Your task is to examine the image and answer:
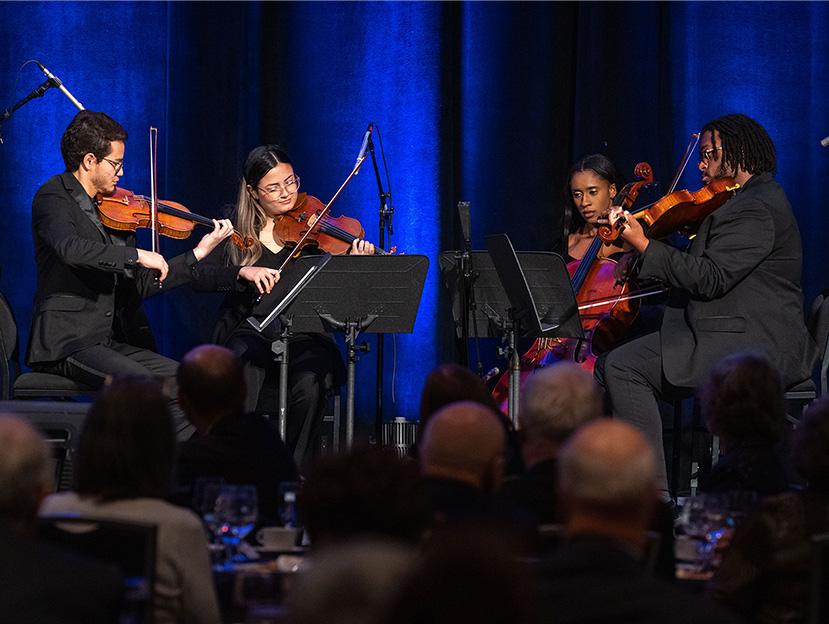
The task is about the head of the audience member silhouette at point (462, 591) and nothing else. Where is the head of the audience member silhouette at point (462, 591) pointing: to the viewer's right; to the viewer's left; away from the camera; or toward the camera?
away from the camera

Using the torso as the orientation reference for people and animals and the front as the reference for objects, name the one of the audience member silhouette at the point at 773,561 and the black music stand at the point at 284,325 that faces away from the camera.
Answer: the audience member silhouette

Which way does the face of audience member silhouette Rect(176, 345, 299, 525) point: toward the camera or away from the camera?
away from the camera

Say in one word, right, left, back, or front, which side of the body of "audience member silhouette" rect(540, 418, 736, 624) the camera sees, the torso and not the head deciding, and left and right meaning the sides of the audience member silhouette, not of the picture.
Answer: back

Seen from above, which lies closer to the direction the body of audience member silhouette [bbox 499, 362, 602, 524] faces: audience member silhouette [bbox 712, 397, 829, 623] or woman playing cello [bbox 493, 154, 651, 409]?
the woman playing cello

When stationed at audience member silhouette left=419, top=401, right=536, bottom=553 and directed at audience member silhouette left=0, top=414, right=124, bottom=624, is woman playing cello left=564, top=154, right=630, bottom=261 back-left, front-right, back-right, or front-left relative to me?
back-right

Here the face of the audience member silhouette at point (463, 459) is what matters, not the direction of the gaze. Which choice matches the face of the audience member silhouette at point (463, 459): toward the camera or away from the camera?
away from the camera

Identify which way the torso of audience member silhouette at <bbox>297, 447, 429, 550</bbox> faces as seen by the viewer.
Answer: away from the camera

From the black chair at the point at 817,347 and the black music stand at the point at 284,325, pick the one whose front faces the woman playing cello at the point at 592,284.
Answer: the black chair

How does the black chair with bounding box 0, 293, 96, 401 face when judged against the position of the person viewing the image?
facing to the right of the viewer

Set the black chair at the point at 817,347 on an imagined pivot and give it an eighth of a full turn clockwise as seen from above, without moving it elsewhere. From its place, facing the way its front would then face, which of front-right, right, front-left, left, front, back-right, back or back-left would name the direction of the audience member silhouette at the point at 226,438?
left

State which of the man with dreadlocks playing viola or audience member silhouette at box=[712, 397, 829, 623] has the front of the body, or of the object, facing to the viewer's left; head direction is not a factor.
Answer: the man with dreadlocks playing viola

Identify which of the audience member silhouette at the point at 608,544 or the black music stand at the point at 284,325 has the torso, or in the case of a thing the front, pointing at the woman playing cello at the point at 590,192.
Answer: the audience member silhouette

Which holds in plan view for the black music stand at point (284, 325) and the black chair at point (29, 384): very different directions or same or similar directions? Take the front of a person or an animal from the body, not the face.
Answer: very different directions

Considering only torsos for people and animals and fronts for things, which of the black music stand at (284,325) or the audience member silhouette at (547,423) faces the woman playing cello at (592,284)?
the audience member silhouette

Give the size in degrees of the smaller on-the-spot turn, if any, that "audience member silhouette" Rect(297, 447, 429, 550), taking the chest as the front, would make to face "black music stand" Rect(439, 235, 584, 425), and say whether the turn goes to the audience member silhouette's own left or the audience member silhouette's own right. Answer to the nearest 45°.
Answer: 0° — they already face it
